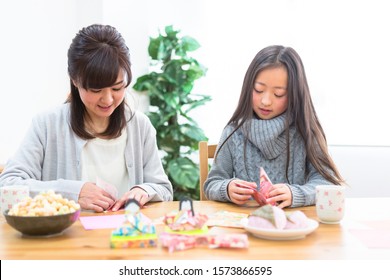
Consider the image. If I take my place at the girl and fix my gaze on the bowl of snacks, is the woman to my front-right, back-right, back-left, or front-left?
front-right

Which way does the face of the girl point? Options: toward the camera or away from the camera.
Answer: toward the camera

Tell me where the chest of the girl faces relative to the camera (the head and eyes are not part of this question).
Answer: toward the camera

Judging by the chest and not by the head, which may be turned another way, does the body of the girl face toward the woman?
no

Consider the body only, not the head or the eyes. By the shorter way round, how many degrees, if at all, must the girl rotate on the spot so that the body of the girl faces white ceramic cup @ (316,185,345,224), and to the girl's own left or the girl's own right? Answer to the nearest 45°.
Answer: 0° — they already face it

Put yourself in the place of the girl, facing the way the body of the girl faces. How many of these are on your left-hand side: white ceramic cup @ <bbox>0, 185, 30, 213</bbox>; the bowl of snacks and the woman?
0

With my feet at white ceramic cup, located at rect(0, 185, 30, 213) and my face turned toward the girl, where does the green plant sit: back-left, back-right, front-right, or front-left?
front-left

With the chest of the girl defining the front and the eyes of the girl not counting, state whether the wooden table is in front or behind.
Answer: in front

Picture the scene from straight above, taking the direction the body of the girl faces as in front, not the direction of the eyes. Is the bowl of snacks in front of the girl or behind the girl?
in front

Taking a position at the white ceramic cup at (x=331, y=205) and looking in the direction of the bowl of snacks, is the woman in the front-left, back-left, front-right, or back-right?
front-right

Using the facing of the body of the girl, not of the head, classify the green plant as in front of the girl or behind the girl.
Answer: behind

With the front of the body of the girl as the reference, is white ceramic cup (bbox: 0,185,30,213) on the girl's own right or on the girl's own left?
on the girl's own right

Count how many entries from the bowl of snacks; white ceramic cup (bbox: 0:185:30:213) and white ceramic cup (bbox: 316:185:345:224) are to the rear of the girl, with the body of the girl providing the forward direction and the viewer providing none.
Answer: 0
